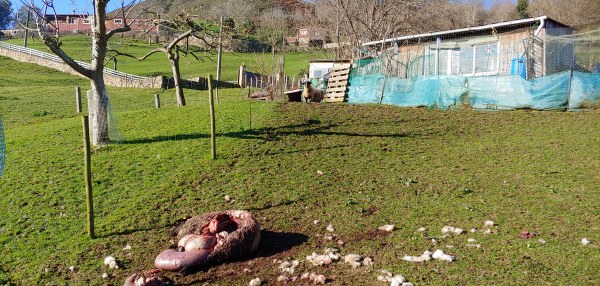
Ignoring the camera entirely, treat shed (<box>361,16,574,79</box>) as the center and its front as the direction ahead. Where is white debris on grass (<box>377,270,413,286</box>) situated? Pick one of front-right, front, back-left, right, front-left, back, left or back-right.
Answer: front-left

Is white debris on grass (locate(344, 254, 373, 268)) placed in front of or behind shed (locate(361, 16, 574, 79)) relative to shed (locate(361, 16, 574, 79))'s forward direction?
in front

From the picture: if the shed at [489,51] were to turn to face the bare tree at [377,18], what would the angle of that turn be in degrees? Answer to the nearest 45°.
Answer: approximately 90° to its right

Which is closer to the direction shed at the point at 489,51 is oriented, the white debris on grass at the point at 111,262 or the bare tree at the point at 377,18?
the white debris on grass

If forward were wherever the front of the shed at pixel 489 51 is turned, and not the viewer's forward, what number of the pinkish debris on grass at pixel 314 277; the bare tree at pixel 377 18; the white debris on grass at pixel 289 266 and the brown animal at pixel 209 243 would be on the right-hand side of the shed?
1

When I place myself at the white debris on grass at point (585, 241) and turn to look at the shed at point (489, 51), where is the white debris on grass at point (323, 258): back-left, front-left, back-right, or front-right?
back-left

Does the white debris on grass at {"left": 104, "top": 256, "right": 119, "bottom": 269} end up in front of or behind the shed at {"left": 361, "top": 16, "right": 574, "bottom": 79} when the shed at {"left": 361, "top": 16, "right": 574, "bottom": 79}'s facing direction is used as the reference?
in front

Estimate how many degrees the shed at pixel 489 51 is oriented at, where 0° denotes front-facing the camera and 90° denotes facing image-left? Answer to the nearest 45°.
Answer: approximately 45°

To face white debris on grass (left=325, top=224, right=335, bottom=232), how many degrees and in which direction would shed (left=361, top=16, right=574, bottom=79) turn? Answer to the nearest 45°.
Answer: approximately 45° to its left

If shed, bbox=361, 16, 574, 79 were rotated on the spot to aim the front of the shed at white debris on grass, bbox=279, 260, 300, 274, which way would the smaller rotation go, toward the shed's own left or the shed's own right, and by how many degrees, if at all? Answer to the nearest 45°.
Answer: approximately 45° to the shed's own left

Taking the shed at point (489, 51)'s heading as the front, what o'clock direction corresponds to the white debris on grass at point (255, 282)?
The white debris on grass is roughly at 11 o'clock from the shed.
